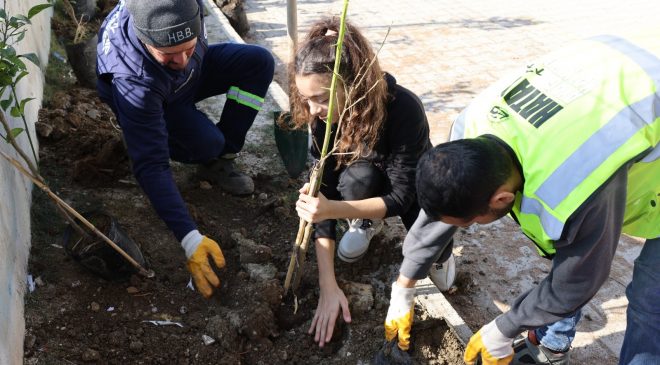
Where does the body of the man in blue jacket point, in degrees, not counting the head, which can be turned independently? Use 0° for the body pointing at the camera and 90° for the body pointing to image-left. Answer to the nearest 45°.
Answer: approximately 315°

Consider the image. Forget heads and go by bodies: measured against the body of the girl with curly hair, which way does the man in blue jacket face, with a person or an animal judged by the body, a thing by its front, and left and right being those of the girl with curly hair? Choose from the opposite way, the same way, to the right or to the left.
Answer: to the left

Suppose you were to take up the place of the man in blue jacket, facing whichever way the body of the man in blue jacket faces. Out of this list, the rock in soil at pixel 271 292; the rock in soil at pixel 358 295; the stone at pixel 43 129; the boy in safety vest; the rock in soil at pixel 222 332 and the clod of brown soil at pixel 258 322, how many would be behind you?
1

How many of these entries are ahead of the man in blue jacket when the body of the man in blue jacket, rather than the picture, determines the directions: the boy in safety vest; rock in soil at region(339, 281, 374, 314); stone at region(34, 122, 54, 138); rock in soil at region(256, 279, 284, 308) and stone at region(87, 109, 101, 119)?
3

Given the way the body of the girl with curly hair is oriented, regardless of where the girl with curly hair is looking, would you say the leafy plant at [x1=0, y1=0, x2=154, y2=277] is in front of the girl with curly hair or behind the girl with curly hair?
in front

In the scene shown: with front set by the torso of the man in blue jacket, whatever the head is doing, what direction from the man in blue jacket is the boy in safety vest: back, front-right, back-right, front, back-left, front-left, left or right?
front

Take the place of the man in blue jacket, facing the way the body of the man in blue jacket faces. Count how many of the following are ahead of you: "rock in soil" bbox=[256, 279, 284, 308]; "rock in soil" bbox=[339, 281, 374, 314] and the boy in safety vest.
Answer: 3

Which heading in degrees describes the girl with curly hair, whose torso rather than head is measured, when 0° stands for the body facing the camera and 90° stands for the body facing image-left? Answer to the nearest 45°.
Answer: approximately 45°

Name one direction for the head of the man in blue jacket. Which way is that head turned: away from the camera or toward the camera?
toward the camera

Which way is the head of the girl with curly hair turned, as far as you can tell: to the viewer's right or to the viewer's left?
to the viewer's left

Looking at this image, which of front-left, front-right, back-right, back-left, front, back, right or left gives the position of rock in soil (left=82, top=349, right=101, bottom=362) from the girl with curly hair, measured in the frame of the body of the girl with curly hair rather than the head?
front

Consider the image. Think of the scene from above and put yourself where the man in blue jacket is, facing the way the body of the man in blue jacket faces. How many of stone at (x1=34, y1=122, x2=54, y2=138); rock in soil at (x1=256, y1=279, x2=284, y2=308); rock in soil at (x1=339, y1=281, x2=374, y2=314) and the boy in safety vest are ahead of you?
3

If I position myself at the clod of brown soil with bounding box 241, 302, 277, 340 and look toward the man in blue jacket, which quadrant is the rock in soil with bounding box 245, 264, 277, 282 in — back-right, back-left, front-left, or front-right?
front-right

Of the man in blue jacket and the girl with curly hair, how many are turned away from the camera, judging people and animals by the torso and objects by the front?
0

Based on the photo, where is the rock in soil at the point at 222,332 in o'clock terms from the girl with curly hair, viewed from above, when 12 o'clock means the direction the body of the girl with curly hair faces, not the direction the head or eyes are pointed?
The rock in soil is roughly at 12 o'clock from the girl with curly hair.

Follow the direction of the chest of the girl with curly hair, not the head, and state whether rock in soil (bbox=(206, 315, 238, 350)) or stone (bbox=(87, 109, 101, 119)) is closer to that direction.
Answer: the rock in soil

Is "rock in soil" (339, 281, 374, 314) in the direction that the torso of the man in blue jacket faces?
yes

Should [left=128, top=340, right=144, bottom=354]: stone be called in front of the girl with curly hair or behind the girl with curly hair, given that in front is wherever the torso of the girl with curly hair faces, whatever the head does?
in front
